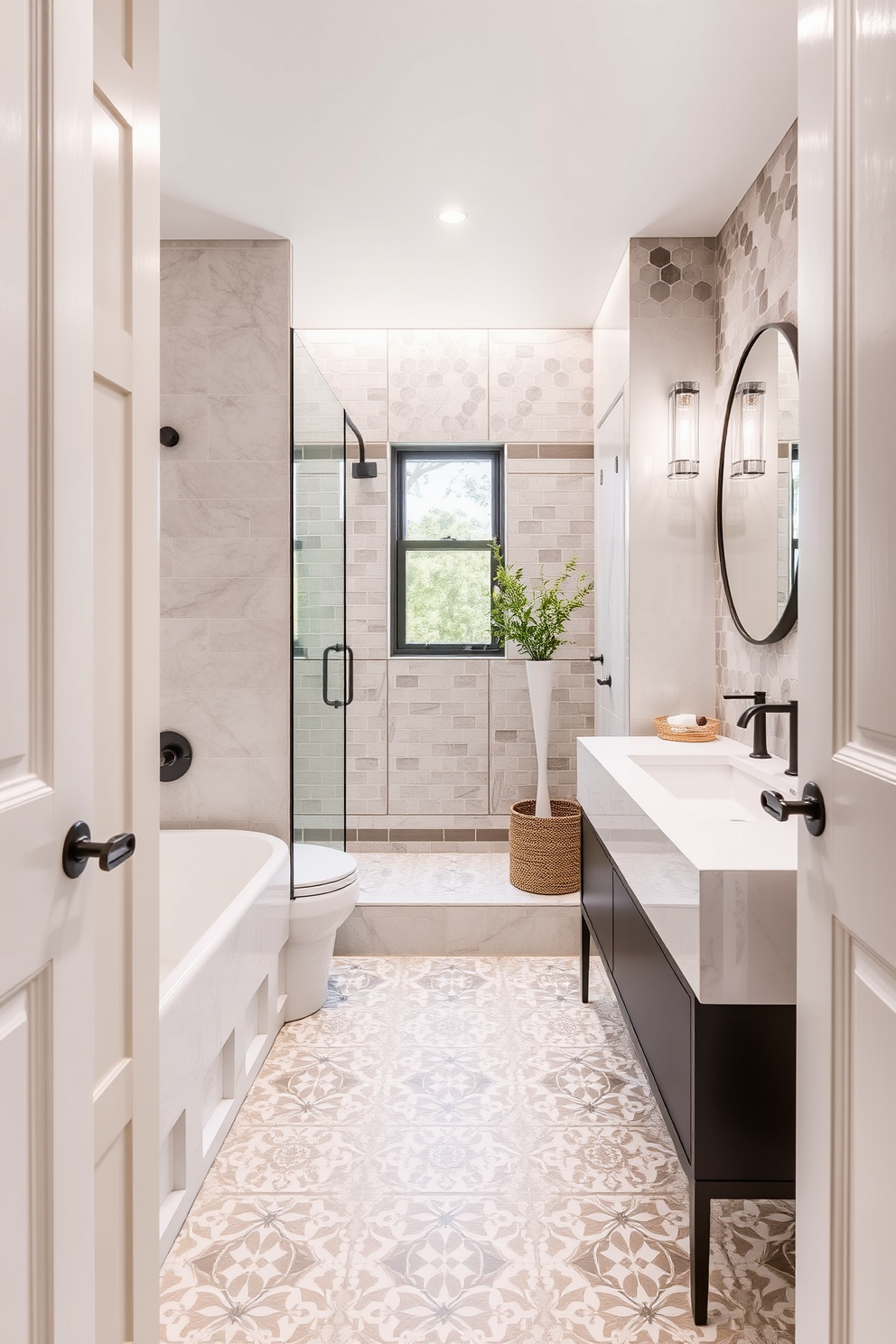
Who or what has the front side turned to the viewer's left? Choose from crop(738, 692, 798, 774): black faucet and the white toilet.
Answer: the black faucet

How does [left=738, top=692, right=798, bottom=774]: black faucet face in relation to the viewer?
to the viewer's left

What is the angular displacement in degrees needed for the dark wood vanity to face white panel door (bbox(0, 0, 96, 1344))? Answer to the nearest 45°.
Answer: approximately 45° to its left

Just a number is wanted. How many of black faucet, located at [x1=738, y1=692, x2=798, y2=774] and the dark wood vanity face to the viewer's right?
0

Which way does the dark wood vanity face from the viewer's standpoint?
to the viewer's left
